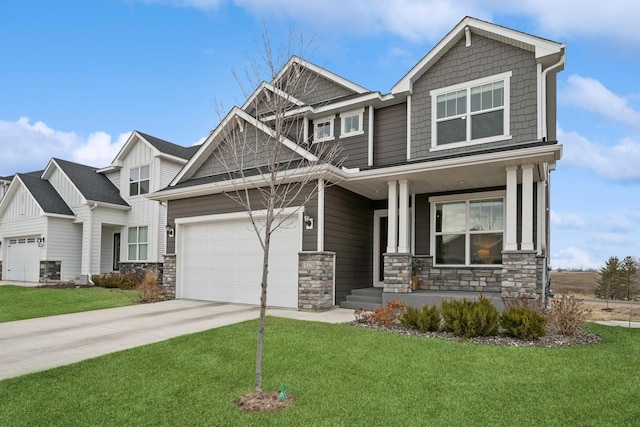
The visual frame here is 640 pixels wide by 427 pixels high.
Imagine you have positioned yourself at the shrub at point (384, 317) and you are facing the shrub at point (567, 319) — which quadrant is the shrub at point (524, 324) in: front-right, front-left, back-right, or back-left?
front-right

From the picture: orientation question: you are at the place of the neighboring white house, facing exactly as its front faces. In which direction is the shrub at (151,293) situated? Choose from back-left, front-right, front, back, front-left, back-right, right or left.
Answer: front-left

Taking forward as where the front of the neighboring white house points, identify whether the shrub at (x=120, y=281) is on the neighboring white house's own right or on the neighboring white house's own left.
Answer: on the neighboring white house's own left

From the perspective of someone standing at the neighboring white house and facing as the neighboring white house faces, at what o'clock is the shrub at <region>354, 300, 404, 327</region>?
The shrub is roughly at 10 o'clock from the neighboring white house.

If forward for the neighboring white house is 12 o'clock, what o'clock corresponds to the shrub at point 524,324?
The shrub is roughly at 10 o'clock from the neighboring white house.

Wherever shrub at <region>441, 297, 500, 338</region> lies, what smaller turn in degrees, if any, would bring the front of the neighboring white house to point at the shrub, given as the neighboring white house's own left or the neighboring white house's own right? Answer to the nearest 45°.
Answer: approximately 45° to the neighboring white house's own left

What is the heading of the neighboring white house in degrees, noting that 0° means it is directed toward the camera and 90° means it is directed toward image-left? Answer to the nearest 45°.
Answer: approximately 45°
